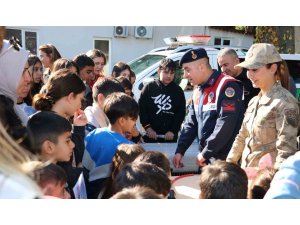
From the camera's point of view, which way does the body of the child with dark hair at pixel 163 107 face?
toward the camera

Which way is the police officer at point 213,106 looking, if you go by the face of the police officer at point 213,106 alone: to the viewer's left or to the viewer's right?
to the viewer's left

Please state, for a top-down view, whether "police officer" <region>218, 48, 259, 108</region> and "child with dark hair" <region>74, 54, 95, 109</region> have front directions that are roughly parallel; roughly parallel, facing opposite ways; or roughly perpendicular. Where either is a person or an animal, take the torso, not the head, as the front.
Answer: roughly perpendicular

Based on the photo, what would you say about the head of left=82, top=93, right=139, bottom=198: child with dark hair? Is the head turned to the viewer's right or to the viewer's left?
to the viewer's right

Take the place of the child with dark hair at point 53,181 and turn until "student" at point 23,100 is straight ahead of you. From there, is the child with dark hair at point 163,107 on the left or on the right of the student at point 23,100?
right

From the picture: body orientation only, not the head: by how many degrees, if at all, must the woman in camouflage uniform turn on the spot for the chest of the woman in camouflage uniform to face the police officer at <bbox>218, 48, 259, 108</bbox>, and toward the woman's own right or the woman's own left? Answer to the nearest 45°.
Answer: approximately 135° to the woman's own right

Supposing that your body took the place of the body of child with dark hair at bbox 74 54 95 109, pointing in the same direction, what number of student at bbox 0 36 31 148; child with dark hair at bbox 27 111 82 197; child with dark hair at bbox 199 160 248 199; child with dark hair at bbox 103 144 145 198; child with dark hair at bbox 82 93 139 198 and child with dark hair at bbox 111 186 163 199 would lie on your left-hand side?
0

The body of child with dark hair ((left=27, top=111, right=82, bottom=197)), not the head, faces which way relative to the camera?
to the viewer's right

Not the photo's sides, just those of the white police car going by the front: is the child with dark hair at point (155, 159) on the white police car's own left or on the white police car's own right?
on the white police car's own left

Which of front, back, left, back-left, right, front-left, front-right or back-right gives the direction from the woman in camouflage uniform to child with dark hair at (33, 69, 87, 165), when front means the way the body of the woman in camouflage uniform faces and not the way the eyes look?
front-right

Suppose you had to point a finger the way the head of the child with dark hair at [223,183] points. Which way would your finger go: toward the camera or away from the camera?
away from the camera

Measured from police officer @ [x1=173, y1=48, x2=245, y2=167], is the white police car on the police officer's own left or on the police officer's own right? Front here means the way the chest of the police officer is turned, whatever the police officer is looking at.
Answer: on the police officer's own right

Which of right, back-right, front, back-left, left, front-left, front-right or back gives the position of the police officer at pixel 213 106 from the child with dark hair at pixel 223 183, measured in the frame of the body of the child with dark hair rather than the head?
front

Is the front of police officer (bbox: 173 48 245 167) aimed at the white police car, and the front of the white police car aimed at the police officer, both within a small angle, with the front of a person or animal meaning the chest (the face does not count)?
no

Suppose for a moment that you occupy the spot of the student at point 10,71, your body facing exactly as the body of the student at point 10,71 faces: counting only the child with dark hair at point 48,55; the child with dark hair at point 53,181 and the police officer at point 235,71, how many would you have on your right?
1

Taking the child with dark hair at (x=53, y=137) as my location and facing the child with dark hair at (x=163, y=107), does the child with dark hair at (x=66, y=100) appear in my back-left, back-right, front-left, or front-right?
front-left

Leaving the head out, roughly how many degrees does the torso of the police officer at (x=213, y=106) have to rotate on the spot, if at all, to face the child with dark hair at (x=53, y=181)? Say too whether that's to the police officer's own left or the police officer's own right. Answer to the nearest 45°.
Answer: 0° — they already face them

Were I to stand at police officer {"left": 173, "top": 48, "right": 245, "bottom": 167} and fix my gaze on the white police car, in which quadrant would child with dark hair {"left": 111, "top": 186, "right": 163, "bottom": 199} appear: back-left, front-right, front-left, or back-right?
back-left

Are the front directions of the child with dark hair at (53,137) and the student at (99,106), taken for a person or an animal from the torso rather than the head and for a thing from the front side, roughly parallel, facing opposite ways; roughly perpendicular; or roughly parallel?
roughly parallel

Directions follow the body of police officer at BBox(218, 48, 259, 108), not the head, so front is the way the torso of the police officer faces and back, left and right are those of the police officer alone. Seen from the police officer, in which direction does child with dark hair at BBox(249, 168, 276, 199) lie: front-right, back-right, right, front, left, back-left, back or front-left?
front-left

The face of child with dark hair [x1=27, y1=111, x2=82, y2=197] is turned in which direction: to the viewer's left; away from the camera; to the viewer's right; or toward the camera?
to the viewer's right

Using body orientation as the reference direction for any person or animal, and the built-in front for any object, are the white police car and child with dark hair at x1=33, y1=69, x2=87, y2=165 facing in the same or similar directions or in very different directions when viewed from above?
very different directions
